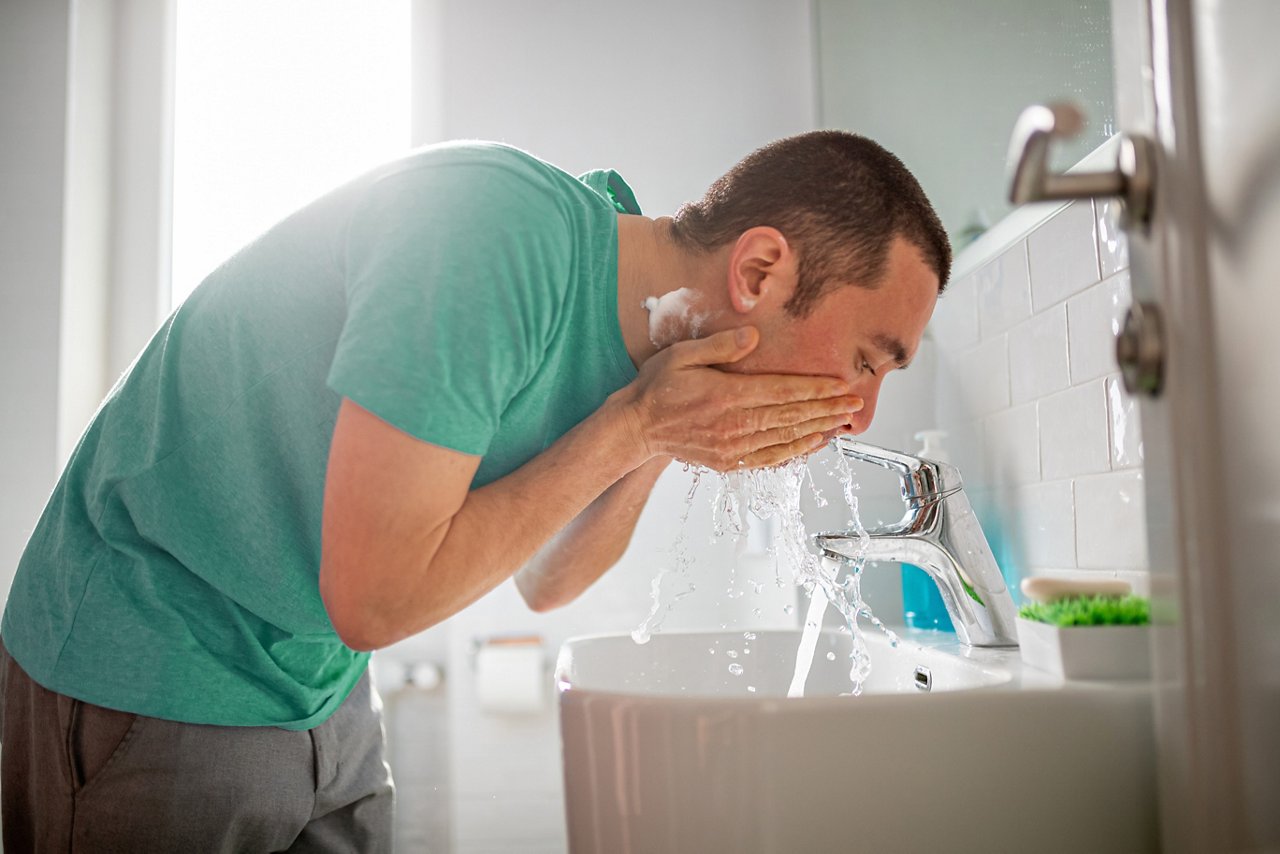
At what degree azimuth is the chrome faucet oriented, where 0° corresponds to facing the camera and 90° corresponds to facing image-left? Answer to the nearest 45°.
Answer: approximately 90°

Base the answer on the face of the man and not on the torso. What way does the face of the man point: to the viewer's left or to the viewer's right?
to the viewer's right
